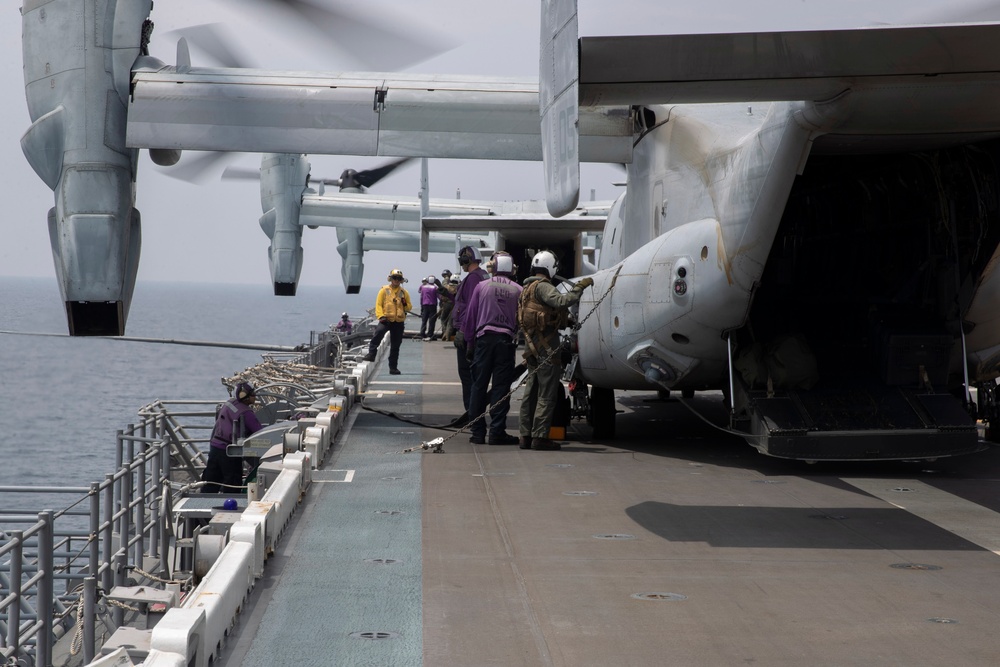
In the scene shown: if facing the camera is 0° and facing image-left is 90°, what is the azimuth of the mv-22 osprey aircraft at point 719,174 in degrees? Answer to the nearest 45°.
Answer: approximately 180°

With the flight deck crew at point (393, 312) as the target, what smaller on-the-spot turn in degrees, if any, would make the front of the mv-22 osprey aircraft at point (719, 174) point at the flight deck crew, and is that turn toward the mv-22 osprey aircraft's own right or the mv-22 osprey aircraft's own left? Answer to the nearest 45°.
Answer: approximately 45° to the mv-22 osprey aircraft's own left
